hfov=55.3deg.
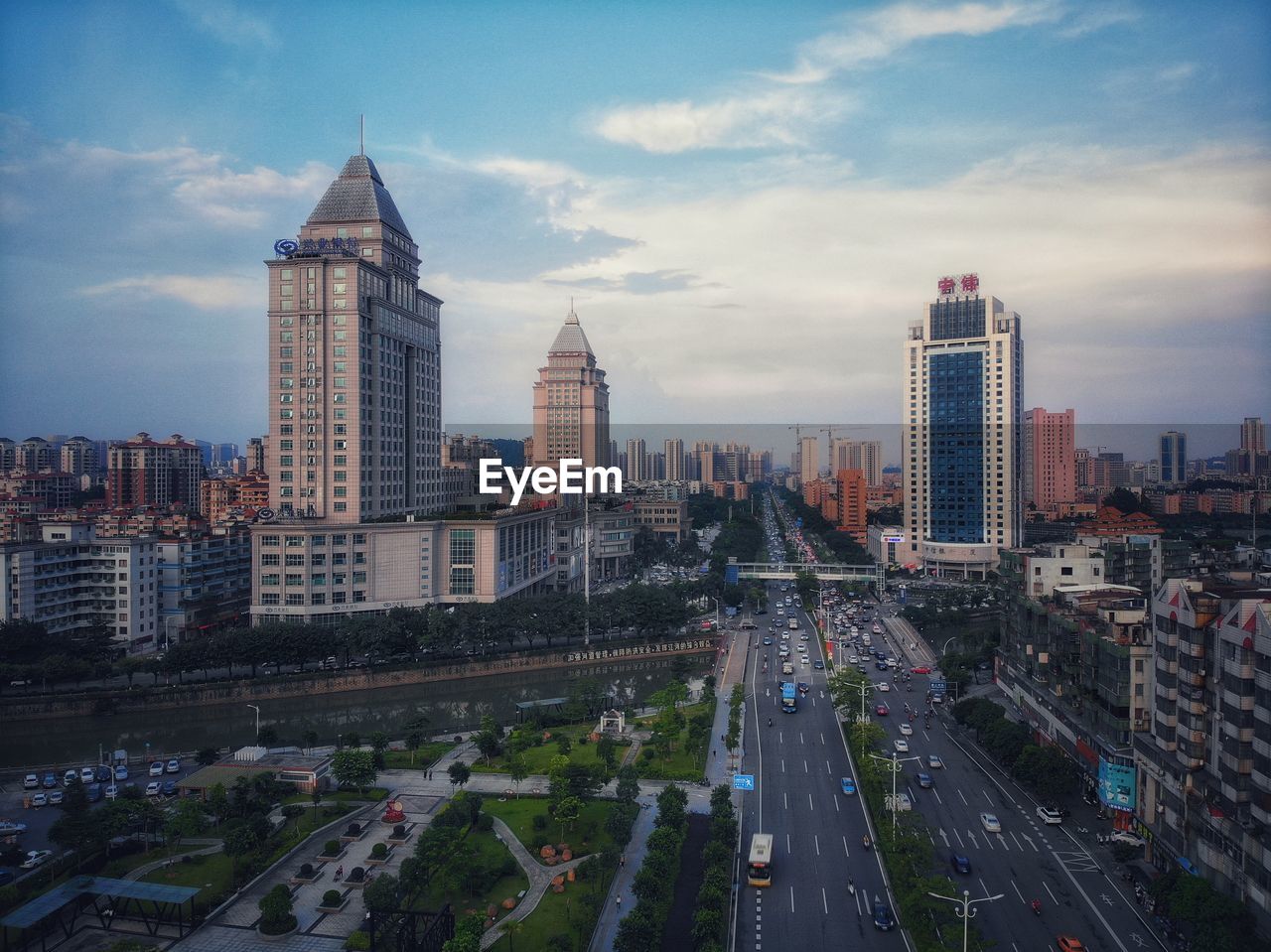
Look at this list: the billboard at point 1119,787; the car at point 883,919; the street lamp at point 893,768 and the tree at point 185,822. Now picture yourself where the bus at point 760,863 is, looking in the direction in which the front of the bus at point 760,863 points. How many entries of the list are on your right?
1

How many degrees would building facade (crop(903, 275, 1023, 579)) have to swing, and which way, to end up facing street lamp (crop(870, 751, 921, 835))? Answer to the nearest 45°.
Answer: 0° — it already faces it

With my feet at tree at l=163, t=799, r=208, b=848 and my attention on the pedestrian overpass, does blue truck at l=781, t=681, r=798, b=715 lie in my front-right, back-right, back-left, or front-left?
front-right

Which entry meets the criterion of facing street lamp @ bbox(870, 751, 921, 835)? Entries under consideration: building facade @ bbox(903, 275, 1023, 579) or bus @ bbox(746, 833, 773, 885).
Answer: the building facade

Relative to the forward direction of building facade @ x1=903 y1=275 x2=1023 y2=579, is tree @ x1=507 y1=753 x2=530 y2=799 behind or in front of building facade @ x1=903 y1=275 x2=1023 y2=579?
in front

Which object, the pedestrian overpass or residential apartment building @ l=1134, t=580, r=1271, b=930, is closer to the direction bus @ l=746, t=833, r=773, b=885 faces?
the residential apartment building

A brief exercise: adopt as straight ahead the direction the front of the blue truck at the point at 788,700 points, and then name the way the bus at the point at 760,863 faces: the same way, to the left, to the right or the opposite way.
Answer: the same way

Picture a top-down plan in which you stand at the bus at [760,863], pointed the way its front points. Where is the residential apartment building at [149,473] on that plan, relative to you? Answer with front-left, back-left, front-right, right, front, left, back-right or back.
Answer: back-right

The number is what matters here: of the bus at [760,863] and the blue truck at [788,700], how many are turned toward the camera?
2

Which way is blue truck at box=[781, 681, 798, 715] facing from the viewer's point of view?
toward the camera

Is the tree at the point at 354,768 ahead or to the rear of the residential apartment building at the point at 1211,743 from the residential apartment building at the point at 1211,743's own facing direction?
ahead

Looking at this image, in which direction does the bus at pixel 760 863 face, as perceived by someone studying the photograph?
facing the viewer

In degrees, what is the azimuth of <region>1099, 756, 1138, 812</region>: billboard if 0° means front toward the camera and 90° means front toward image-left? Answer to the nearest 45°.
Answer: approximately 45°

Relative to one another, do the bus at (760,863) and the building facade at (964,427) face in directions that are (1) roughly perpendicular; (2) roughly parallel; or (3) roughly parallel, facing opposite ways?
roughly parallel

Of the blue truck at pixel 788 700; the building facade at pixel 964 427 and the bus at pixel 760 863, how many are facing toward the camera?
3
